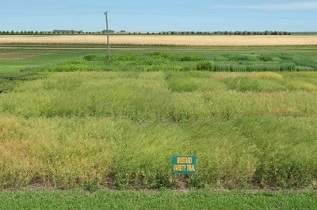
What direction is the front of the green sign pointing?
toward the camera
